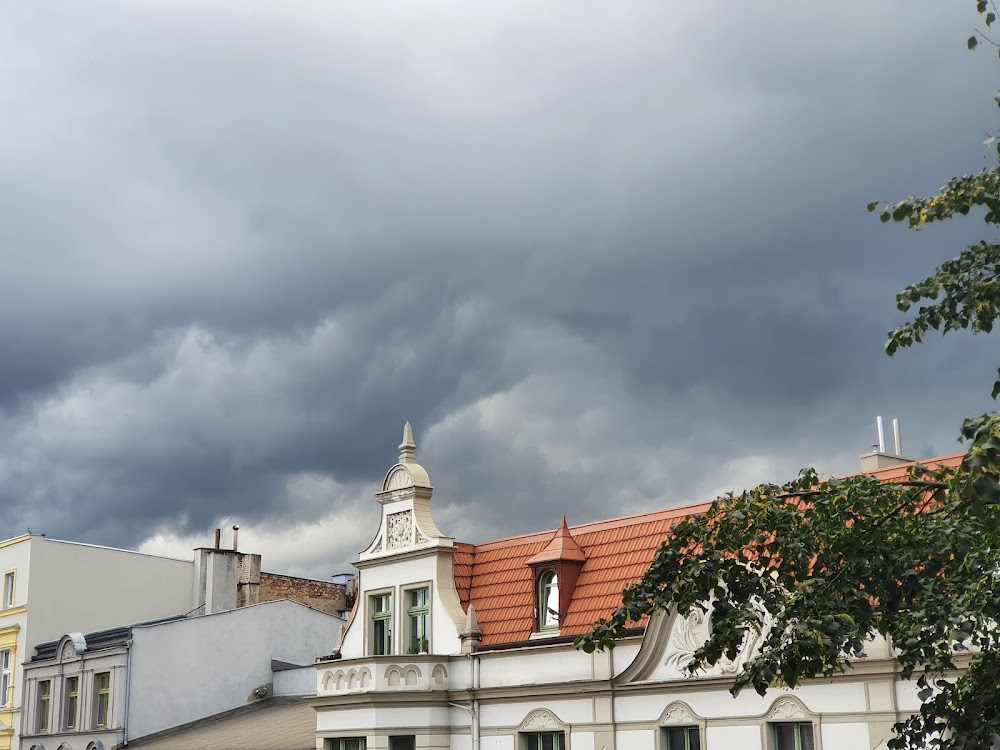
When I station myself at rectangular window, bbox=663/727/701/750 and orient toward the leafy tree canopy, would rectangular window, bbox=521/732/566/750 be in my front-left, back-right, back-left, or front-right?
back-right

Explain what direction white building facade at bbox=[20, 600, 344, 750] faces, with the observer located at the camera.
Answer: facing the viewer and to the left of the viewer

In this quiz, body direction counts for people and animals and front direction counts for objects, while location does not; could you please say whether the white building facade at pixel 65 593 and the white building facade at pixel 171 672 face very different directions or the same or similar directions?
same or similar directions

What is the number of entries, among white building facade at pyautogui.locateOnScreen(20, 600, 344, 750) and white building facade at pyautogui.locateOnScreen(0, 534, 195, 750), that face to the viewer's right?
0

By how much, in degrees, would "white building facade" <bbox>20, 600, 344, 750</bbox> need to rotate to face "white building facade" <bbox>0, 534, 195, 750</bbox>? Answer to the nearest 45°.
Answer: approximately 90° to its right

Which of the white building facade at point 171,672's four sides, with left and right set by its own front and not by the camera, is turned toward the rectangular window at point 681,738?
left
